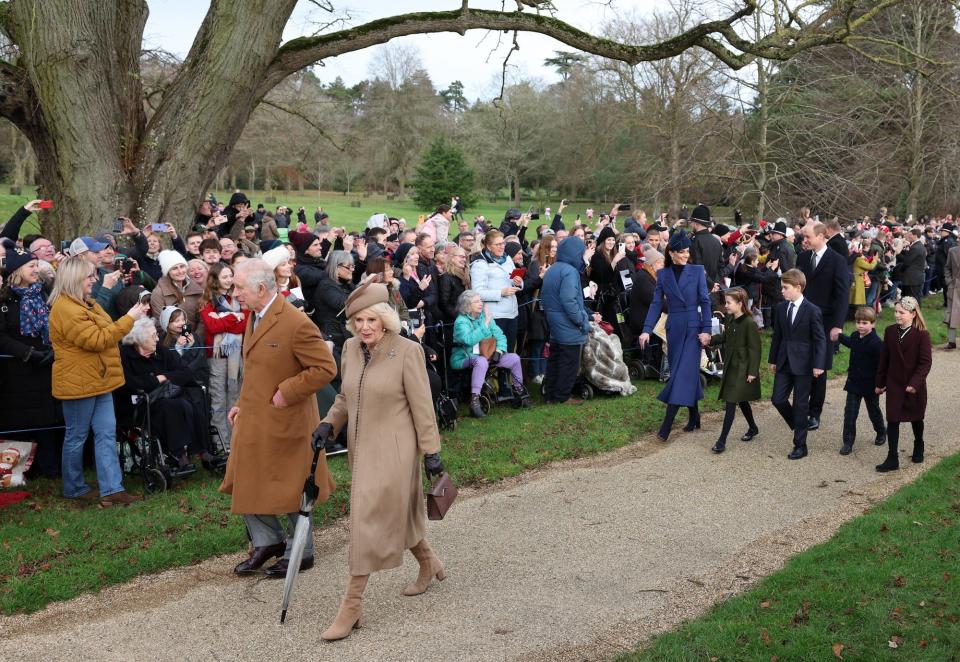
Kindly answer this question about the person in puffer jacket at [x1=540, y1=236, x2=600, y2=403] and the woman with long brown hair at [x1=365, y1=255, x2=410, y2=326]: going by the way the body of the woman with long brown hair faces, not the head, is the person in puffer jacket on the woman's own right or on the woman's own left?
on the woman's own left

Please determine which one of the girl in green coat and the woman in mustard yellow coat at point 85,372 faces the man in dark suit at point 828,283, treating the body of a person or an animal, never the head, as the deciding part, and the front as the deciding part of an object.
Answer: the woman in mustard yellow coat

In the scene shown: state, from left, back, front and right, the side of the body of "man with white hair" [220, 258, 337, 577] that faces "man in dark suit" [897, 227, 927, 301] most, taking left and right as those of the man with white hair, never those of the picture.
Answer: back

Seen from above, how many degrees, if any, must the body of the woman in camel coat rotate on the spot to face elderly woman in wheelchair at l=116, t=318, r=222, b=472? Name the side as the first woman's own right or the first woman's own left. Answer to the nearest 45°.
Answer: approximately 90° to the first woman's own right

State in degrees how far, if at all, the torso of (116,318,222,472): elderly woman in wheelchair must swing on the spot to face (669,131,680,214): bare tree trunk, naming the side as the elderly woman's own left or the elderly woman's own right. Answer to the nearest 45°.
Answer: approximately 90° to the elderly woman's own left

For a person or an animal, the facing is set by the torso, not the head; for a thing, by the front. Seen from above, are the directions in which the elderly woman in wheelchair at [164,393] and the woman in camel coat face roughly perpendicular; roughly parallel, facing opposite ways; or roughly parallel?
roughly perpendicular

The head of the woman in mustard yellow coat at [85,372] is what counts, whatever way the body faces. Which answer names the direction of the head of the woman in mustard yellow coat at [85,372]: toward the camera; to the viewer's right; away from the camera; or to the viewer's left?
to the viewer's right

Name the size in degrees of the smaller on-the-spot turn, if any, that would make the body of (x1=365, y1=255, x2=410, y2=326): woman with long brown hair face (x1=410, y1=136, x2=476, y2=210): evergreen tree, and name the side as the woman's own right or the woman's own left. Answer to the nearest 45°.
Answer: approximately 135° to the woman's own left

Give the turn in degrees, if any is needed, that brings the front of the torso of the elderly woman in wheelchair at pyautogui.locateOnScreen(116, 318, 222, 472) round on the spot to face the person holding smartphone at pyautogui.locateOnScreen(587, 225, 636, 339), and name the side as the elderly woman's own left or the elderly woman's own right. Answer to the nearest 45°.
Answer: approximately 90° to the elderly woman's own left

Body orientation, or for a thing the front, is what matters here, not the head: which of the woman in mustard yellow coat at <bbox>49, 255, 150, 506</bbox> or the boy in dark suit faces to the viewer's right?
the woman in mustard yellow coat
